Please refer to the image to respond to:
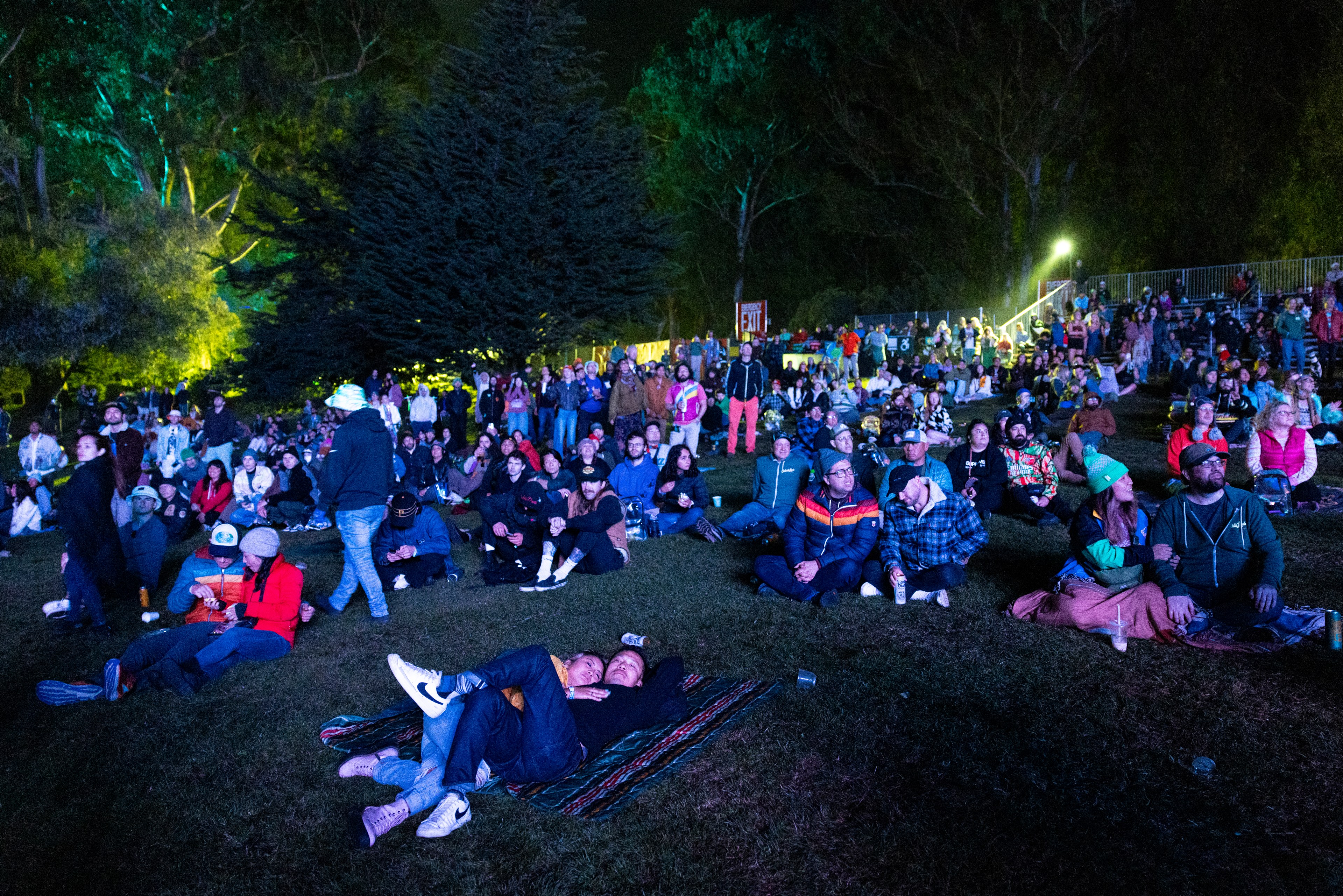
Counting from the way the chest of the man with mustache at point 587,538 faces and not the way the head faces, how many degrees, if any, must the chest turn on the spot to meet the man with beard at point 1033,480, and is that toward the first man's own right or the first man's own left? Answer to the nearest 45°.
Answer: approximately 135° to the first man's own left

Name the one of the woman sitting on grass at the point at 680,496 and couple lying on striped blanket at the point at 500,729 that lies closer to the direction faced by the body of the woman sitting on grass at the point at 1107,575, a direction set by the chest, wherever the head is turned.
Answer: the couple lying on striped blanket

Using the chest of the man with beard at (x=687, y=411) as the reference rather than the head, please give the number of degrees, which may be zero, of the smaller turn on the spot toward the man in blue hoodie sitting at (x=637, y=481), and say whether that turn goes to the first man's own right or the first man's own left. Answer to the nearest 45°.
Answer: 0° — they already face them

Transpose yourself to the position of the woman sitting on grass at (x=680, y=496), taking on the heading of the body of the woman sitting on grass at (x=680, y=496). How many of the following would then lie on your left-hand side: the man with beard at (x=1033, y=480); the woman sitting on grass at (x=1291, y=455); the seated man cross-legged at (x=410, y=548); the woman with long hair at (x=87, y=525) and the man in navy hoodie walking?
2

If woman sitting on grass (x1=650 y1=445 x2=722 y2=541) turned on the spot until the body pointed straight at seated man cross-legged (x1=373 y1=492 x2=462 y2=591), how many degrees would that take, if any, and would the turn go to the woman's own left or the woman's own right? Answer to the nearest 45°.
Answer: approximately 45° to the woman's own right

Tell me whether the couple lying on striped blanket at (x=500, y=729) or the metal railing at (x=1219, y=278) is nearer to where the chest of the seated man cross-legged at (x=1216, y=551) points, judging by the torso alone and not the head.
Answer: the couple lying on striped blanket

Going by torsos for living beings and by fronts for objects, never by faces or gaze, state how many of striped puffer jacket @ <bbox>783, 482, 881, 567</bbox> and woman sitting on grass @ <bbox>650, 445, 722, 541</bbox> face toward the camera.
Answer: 2

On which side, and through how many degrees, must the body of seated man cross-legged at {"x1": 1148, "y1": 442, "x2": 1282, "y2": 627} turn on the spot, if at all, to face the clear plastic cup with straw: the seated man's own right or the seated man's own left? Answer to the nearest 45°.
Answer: approximately 45° to the seated man's own right

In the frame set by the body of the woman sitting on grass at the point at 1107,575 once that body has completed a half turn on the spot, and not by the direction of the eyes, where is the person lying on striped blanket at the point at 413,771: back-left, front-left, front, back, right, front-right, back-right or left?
left
